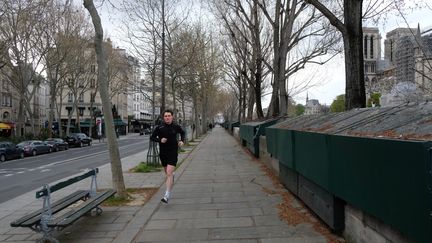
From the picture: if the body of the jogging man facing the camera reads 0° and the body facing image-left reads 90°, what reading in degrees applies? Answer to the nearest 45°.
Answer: approximately 0°

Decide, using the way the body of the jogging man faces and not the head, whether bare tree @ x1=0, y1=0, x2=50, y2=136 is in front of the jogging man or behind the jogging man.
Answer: behind

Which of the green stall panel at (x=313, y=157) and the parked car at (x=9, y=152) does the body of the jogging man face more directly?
the green stall panel

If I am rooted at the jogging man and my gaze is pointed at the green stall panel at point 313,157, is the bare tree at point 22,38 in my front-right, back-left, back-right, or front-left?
back-left
